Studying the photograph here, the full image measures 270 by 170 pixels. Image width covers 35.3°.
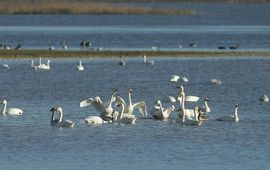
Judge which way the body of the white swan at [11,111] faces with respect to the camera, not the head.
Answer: to the viewer's left

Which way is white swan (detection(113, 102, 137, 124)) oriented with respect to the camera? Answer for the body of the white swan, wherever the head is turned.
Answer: to the viewer's left

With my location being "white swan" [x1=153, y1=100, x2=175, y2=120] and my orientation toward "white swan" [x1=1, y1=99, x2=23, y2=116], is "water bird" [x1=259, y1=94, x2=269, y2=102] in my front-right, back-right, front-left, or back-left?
back-right

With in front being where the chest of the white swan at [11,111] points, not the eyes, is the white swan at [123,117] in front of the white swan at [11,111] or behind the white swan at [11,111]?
behind

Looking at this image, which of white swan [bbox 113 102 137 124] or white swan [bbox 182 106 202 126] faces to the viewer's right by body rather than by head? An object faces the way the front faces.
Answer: white swan [bbox 182 106 202 126]

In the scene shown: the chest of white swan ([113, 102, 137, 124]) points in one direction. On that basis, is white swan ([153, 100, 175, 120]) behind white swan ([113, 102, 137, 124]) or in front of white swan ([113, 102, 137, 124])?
behind
